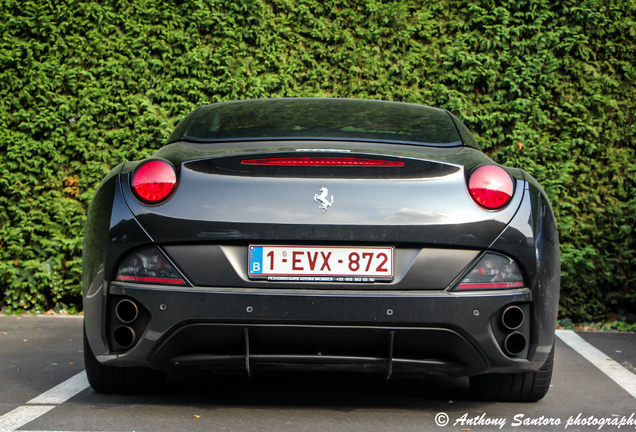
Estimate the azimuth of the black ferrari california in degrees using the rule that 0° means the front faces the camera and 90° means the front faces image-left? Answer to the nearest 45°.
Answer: approximately 180°
